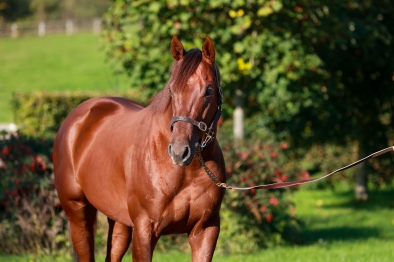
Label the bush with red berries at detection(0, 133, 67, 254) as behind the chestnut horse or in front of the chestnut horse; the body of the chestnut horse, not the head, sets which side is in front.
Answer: behind

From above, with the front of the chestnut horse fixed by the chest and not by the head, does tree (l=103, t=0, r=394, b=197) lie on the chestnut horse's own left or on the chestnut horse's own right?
on the chestnut horse's own left

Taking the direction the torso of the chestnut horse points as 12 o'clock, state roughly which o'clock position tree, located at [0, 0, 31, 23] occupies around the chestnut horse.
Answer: The tree is roughly at 7 o'clock from the chestnut horse.

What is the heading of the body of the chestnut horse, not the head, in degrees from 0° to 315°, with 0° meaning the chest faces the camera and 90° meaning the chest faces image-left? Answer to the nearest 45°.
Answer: approximately 315°

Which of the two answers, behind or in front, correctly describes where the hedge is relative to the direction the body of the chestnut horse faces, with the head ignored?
behind

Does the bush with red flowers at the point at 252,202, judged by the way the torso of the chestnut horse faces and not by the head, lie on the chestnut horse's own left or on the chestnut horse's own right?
on the chestnut horse's own left
